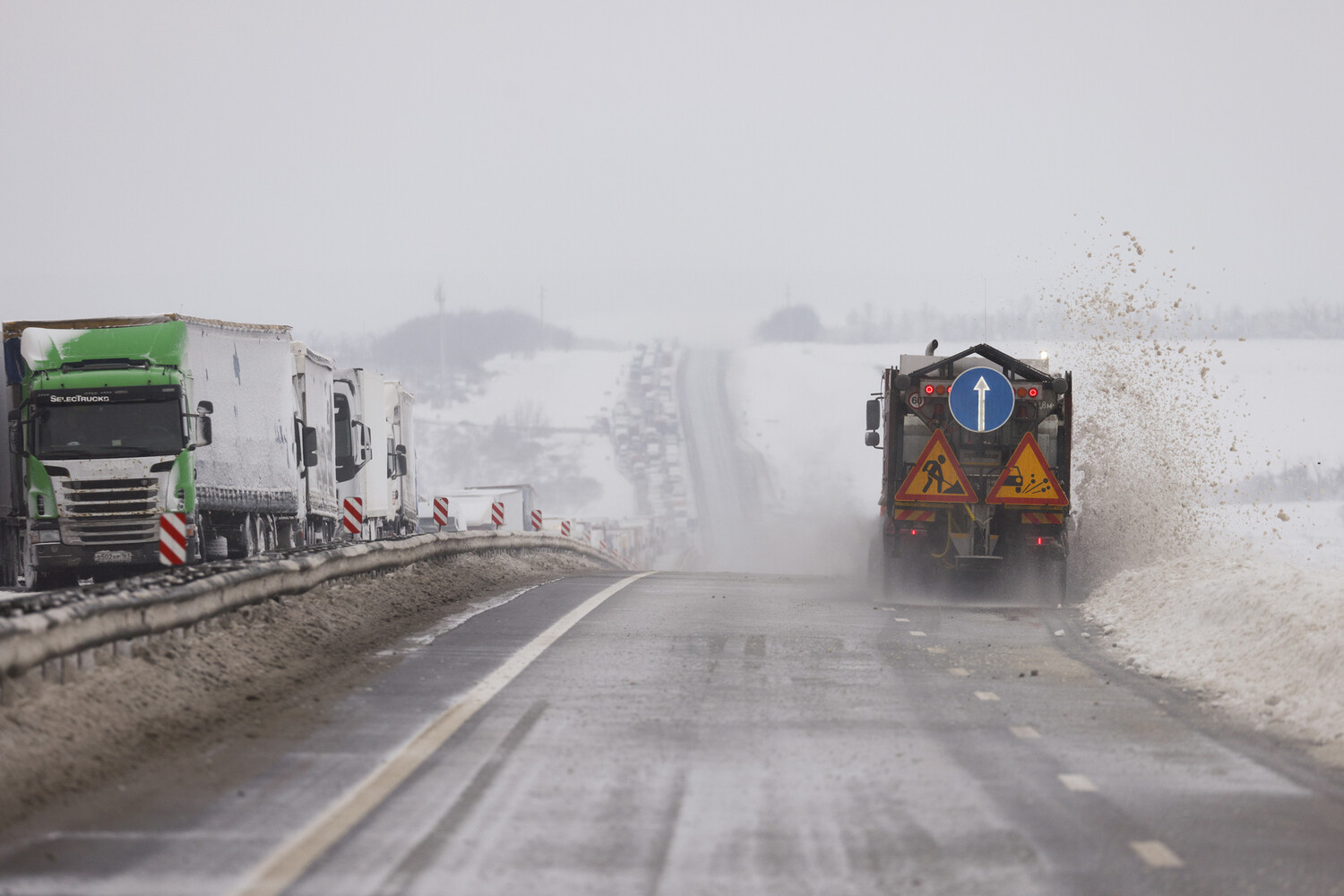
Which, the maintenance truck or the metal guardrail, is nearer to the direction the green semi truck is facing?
the metal guardrail

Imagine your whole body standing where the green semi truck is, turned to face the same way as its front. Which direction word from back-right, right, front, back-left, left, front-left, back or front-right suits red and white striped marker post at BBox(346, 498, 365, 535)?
back-left

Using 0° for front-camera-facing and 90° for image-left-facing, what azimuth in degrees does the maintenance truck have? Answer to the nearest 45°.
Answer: approximately 180°

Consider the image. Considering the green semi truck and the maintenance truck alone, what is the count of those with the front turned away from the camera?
1

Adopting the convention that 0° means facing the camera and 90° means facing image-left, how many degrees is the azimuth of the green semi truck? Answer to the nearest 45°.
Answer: approximately 0°

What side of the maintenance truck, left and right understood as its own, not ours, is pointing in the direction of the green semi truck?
left

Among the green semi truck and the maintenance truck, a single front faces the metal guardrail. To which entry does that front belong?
the green semi truck
